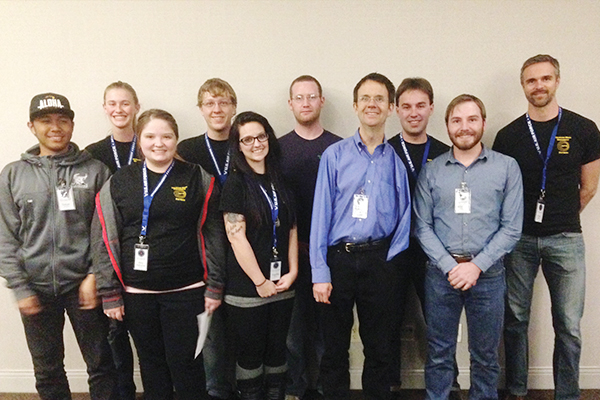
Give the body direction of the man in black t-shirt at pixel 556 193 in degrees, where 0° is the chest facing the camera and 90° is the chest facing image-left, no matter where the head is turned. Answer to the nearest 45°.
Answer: approximately 0°

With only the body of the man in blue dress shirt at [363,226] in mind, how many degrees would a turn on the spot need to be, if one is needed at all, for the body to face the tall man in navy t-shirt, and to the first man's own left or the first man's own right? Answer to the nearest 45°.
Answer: approximately 135° to the first man's own right

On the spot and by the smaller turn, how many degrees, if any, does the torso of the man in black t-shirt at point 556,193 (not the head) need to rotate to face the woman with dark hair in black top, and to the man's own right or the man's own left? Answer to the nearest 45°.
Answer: approximately 45° to the man's own right

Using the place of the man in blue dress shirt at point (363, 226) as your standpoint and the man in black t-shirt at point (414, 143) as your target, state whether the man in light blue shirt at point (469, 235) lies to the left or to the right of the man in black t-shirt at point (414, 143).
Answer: right

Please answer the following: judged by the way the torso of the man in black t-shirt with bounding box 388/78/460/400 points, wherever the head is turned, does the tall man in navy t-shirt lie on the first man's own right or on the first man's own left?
on the first man's own right

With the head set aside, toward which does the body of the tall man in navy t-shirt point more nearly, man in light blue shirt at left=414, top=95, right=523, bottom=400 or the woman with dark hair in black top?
the woman with dark hair in black top

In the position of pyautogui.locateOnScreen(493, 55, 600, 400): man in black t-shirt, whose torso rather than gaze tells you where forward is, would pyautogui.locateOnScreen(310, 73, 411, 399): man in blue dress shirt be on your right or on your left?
on your right

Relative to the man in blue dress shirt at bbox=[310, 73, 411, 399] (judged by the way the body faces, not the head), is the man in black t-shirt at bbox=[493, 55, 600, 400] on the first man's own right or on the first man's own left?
on the first man's own left

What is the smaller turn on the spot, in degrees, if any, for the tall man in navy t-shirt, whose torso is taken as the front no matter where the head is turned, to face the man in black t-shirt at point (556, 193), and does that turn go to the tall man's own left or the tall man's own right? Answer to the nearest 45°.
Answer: approximately 90° to the tall man's own left

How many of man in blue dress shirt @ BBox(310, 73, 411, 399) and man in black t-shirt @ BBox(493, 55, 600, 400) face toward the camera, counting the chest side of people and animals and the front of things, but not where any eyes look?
2
